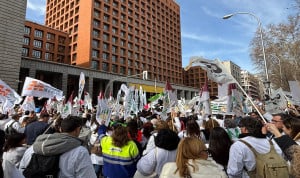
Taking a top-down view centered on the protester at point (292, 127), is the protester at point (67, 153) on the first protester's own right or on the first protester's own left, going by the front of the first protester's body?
on the first protester's own left

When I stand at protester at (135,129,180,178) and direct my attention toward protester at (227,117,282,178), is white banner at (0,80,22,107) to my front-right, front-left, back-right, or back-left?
back-left

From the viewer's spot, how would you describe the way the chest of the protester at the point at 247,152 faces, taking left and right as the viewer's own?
facing away from the viewer and to the left of the viewer

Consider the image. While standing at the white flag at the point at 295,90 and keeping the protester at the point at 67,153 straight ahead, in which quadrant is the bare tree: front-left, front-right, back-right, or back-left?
back-right

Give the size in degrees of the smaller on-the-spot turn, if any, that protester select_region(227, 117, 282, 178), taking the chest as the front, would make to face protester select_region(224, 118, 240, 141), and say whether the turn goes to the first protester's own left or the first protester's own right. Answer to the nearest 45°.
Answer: approximately 45° to the first protester's own right

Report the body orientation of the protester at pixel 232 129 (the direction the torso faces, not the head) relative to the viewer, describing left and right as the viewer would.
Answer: facing away from the viewer

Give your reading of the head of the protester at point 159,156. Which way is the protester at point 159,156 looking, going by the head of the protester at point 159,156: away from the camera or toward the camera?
away from the camera

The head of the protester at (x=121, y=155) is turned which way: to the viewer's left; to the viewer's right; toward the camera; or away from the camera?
away from the camera

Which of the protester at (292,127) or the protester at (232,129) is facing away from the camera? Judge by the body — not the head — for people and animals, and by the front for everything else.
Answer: the protester at (232,129)

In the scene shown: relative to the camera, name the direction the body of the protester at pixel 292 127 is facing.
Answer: to the viewer's left

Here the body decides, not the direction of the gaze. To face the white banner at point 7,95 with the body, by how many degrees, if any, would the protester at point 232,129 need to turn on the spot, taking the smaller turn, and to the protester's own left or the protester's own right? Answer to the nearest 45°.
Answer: approximately 90° to the protester's own left

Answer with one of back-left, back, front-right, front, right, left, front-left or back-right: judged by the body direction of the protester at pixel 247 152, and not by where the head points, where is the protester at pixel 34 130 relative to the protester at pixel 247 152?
front-left

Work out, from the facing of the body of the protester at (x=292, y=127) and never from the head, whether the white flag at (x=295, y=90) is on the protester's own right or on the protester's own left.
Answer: on the protester's own right

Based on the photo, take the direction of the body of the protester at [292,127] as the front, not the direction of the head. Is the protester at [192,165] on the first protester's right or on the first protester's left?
on the first protester's left

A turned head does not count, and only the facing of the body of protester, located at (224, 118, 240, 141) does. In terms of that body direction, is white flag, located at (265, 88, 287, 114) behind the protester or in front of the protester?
in front
